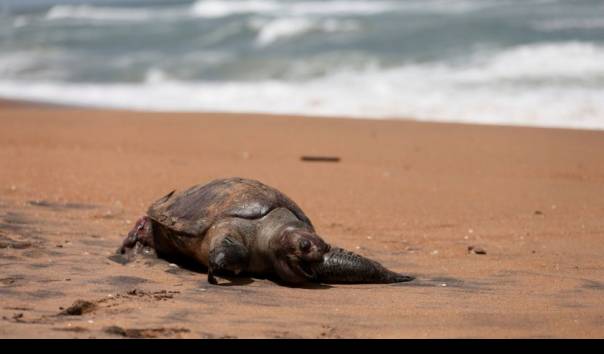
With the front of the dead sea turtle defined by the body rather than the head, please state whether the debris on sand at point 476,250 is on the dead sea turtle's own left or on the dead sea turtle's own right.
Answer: on the dead sea turtle's own left

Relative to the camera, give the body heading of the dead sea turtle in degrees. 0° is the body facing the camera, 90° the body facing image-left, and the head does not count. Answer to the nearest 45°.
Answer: approximately 315°
